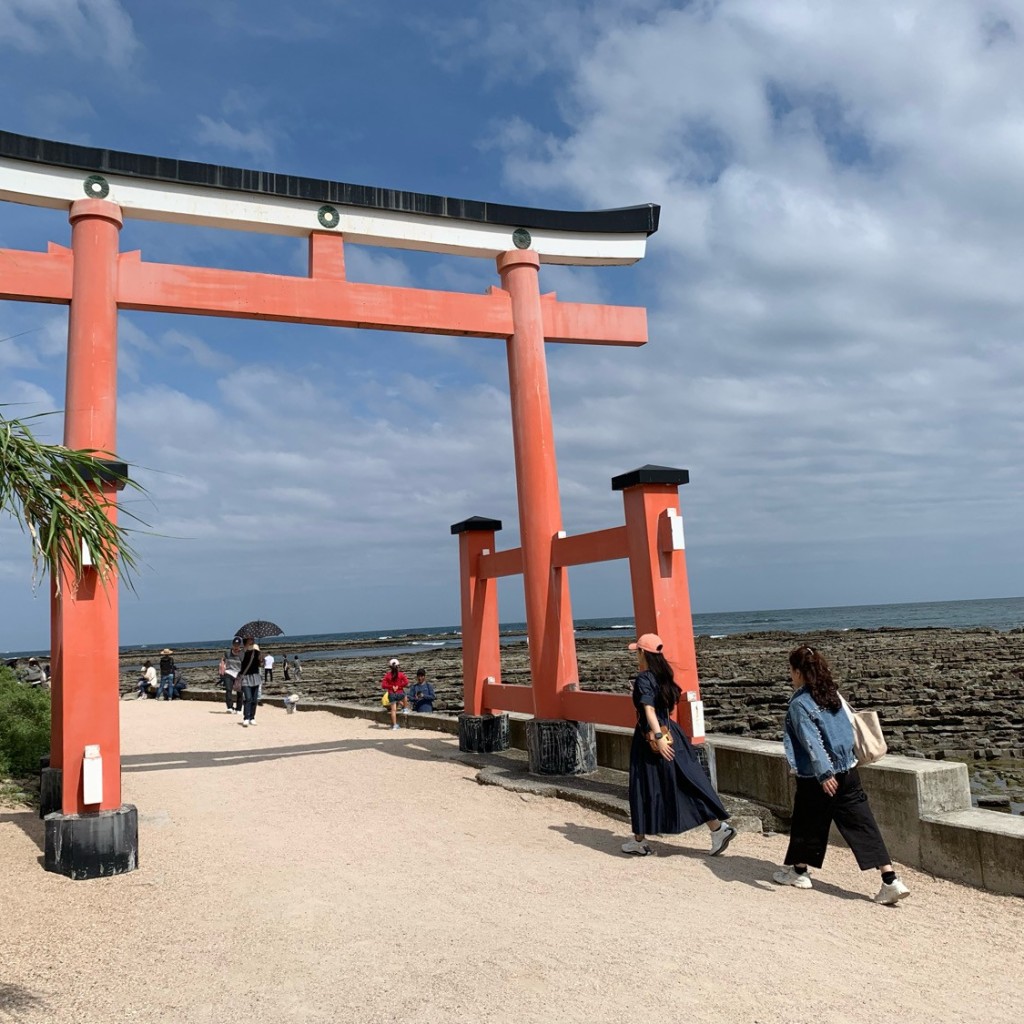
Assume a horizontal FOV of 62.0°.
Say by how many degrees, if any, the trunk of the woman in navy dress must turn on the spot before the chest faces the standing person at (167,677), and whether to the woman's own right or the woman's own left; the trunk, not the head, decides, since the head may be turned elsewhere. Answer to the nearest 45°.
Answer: approximately 45° to the woman's own right

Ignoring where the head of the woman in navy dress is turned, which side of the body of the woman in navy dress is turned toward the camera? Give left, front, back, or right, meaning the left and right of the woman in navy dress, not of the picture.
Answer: left

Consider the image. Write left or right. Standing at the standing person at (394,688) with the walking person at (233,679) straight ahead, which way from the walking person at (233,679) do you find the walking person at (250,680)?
left

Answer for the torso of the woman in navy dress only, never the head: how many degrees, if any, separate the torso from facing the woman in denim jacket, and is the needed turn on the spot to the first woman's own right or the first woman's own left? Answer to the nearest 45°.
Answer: approximately 135° to the first woman's own left

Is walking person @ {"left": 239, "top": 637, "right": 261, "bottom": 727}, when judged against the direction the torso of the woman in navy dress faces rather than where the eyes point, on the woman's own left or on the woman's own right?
on the woman's own right

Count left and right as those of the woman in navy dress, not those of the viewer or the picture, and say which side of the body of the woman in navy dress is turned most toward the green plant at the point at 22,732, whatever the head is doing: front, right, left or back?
front

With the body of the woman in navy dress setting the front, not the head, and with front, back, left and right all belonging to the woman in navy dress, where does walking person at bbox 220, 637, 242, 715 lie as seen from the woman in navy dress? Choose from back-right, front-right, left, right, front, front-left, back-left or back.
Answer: front-right

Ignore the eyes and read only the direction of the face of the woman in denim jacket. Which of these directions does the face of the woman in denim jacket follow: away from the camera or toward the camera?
away from the camera

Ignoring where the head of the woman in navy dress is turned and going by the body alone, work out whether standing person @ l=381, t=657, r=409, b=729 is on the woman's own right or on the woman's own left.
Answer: on the woman's own right
